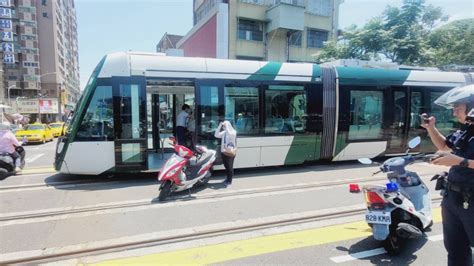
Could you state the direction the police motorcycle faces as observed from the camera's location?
facing away from the viewer and to the right of the viewer

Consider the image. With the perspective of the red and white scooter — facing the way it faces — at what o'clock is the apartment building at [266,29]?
The apartment building is roughly at 5 o'clock from the red and white scooter.

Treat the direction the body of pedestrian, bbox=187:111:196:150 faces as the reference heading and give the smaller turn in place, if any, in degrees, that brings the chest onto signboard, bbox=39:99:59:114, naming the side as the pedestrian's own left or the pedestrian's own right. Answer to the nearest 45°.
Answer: approximately 45° to the pedestrian's own right

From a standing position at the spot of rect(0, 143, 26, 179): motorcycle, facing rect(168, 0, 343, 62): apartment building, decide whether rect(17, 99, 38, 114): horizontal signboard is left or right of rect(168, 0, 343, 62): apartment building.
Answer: left

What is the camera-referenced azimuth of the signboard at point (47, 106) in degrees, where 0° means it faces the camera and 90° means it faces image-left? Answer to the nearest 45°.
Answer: approximately 0°

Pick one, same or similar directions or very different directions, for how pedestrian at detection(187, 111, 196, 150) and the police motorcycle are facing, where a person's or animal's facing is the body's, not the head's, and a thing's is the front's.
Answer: very different directions
